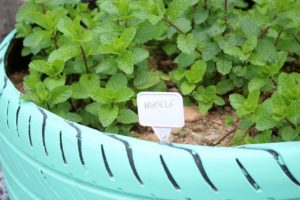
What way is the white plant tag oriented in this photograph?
toward the camera
